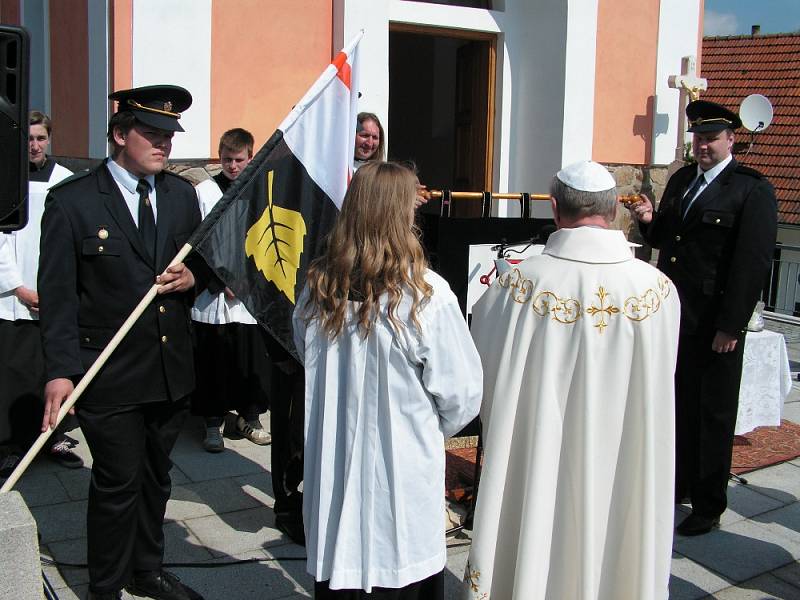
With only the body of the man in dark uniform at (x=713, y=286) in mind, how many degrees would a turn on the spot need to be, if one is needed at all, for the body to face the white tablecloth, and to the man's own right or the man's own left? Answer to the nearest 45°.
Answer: approximately 135° to the man's own right

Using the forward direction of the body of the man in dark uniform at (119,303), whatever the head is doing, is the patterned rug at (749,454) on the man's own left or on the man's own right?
on the man's own left

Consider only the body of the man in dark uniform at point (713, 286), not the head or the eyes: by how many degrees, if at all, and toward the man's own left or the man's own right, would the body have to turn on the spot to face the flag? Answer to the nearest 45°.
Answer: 0° — they already face it

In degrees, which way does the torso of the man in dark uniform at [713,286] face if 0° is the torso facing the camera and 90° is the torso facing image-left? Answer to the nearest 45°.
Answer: approximately 45°

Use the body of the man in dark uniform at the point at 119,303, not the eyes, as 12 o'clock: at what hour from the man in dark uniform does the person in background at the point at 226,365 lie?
The person in background is roughly at 8 o'clock from the man in dark uniform.

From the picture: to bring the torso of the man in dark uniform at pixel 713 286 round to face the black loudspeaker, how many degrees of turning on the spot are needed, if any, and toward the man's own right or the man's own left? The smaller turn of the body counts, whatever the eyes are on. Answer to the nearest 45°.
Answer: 0° — they already face it

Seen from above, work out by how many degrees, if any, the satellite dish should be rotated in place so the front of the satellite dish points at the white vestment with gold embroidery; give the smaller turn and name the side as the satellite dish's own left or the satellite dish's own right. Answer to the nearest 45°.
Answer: approximately 45° to the satellite dish's own right

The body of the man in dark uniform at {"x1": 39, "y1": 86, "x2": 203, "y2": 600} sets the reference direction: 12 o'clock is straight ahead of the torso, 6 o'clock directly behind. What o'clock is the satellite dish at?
The satellite dish is roughly at 9 o'clock from the man in dark uniform.

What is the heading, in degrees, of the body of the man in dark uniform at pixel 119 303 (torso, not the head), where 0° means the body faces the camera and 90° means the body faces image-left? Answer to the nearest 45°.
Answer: approximately 315°

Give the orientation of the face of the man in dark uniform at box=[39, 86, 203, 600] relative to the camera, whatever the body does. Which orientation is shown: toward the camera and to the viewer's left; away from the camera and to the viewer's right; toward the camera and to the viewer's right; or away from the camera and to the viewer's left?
toward the camera and to the viewer's right
